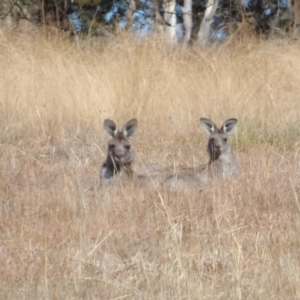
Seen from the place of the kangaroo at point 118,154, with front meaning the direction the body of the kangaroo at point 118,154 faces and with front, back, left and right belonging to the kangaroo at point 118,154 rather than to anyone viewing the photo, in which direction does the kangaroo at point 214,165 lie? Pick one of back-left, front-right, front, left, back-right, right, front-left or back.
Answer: left

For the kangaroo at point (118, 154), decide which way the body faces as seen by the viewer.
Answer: toward the camera
